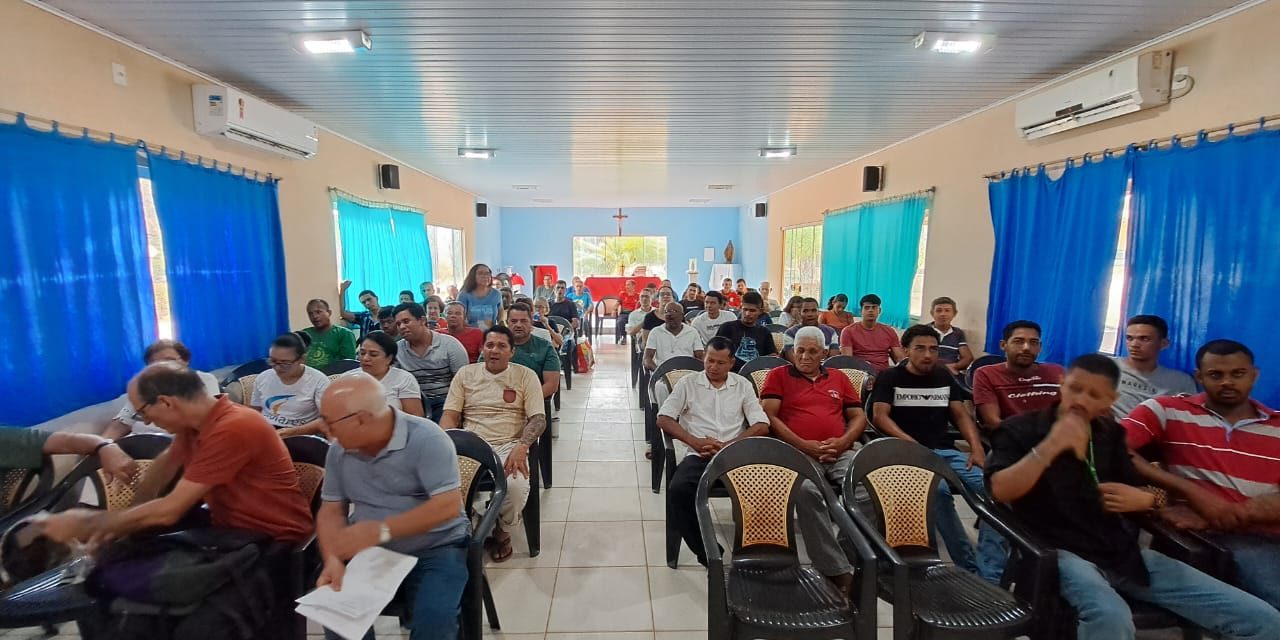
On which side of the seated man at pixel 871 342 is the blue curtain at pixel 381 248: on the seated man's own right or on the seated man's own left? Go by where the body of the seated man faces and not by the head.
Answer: on the seated man's own right

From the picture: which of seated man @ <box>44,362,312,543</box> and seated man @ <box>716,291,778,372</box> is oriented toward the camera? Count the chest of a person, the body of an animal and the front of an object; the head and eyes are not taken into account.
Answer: seated man @ <box>716,291,778,372</box>

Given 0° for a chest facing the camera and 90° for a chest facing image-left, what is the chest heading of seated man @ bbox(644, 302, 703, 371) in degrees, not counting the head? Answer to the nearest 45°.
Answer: approximately 0°

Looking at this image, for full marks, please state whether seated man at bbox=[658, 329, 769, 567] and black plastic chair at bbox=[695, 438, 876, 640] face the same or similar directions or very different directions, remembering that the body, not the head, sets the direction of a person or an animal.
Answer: same or similar directions

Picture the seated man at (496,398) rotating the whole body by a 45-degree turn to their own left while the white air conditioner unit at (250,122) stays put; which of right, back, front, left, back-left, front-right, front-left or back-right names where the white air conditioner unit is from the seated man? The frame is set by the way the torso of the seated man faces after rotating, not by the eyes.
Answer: back

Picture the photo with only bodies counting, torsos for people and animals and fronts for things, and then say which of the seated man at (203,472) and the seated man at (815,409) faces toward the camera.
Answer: the seated man at (815,409)

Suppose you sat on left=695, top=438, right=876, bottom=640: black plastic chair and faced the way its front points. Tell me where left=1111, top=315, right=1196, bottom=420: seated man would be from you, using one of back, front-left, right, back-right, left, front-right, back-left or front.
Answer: back-left

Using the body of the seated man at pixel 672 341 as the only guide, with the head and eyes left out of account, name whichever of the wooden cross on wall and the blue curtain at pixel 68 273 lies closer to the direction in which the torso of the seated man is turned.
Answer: the blue curtain

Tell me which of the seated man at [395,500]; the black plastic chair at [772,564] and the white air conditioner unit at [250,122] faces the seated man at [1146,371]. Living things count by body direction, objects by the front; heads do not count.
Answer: the white air conditioner unit

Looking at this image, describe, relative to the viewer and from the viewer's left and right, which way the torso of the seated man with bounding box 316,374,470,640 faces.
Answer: facing the viewer and to the left of the viewer

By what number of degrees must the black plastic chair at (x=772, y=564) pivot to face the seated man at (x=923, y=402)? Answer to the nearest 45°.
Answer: approximately 135° to its left

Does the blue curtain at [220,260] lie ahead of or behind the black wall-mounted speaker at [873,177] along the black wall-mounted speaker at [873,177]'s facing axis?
ahead

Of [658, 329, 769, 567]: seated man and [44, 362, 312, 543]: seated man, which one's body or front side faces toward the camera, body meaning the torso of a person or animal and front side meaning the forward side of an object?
[658, 329, 769, 567]: seated man

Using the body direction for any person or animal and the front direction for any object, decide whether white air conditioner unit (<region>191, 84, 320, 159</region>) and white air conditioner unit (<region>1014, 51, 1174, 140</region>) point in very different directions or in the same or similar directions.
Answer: very different directions

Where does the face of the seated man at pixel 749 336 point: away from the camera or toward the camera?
toward the camera

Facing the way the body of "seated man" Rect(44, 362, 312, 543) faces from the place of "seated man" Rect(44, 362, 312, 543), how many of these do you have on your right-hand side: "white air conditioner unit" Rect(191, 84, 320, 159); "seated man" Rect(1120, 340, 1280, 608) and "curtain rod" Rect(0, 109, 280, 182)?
2

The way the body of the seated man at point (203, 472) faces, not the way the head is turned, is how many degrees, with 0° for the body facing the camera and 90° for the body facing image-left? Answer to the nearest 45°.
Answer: approximately 90°

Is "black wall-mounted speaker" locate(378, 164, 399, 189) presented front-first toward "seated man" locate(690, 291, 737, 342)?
yes
